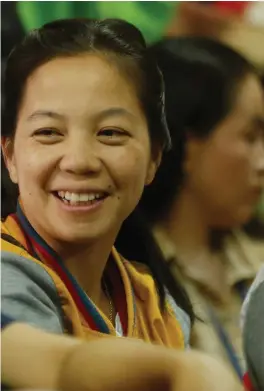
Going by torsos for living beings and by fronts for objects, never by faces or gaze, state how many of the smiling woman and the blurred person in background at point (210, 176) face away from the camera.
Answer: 0

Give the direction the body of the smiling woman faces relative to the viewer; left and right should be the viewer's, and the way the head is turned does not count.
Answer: facing the viewer and to the right of the viewer
